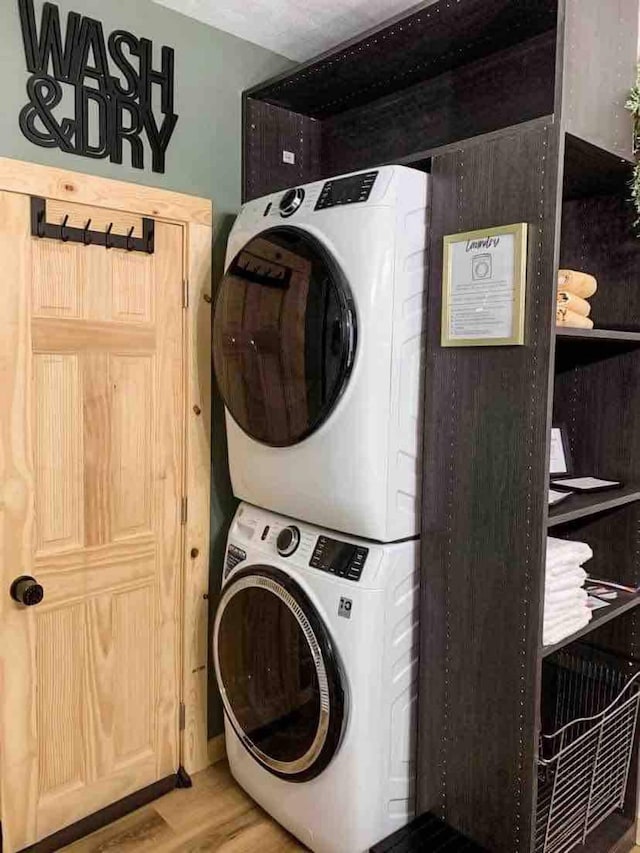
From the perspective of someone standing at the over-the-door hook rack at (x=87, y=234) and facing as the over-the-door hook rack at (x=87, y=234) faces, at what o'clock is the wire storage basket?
The wire storage basket is roughly at 11 o'clock from the over-the-door hook rack.

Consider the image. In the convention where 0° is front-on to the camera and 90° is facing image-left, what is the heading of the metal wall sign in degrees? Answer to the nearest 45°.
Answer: approximately 315°

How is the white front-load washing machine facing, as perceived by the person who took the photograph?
facing the viewer and to the left of the viewer

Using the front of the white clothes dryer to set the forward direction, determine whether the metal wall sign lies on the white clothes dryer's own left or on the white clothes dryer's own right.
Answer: on the white clothes dryer's own right

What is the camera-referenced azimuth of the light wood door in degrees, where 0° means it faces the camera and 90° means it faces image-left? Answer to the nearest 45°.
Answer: approximately 315°

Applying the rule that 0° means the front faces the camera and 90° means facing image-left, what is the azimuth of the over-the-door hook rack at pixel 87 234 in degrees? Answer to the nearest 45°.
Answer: approximately 315°

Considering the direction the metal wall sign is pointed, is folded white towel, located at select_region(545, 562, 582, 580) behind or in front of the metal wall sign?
in front
